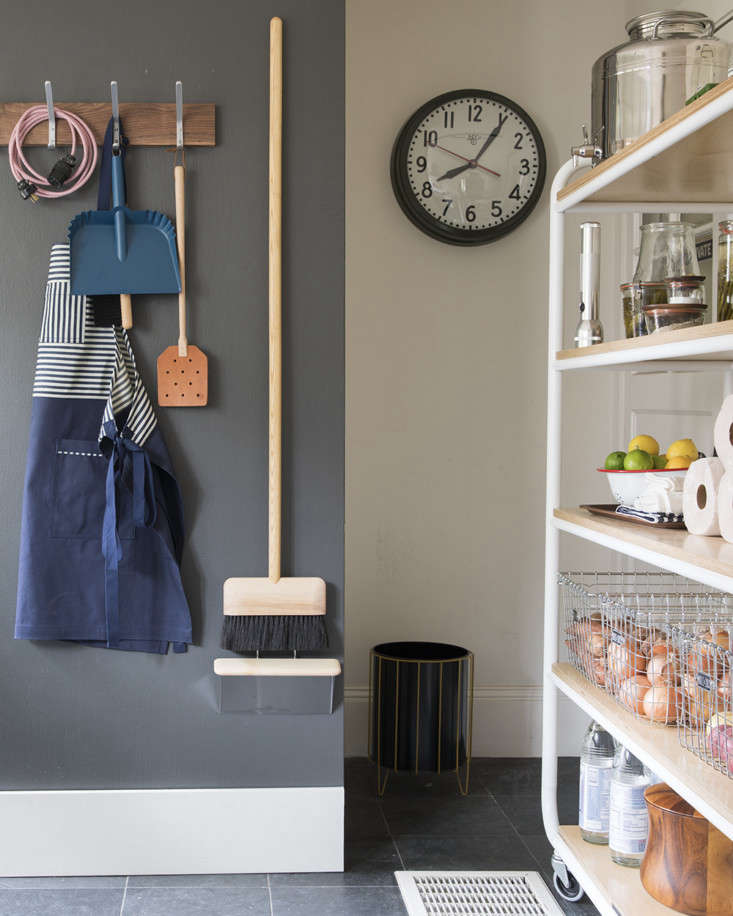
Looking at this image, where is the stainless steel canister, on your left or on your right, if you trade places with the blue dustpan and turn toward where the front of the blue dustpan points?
on your left

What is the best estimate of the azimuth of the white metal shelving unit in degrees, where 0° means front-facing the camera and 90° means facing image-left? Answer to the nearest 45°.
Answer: approximately 90°

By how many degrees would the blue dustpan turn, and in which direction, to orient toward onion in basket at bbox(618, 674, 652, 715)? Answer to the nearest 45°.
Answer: approximately 45° to its left

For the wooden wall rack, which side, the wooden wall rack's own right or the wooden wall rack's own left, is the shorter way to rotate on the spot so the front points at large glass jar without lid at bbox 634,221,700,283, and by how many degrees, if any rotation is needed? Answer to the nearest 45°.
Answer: approximately 45° to the wooden wall rack's own left

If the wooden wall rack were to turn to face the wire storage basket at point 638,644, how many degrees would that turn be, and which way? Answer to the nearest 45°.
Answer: approximately 45° to its left

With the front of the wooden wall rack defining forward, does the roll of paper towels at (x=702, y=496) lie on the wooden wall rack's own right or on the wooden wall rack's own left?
on the wooden wall rack's own left

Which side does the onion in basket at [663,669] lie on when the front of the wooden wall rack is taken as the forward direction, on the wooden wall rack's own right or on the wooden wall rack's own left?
on the wooden wall rack's own left

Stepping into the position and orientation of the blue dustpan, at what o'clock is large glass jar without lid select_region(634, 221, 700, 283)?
The large glass jar without lid is roughly at 10 o'clock from the blue dustpan.
